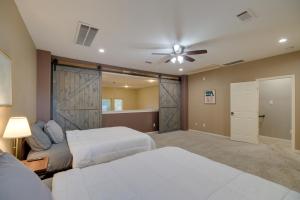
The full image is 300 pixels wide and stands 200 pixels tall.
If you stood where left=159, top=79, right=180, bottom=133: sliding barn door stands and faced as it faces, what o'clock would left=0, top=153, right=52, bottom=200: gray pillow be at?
The gray pillow is roughly at 2 o'clock from the sliding barn door.

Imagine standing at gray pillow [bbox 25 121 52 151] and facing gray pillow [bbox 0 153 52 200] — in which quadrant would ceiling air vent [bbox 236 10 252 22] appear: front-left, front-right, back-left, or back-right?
front-left

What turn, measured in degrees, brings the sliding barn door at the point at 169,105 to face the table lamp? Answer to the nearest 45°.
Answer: approximately 45° to its right

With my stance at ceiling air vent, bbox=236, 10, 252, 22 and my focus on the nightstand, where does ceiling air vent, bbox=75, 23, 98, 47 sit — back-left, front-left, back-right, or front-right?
front-right

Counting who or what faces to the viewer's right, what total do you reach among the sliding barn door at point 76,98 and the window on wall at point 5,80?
1

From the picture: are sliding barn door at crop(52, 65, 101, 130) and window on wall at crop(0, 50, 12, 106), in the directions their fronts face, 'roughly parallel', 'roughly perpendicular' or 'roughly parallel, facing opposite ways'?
roughly perpendicular

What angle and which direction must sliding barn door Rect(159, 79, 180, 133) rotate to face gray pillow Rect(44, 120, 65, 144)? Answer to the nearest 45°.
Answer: approximately 90° to its right

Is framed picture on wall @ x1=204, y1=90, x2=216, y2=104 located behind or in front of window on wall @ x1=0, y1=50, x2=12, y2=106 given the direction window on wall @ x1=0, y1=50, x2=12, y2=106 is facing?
in front

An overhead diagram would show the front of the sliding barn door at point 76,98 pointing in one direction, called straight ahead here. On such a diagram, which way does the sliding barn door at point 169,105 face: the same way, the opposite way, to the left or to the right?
the same way

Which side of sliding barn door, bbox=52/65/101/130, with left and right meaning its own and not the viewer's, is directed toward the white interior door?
left

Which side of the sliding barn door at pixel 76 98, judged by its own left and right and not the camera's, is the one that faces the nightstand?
front

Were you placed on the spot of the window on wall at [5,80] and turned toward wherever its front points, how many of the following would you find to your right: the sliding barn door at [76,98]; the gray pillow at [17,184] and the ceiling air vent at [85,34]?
1

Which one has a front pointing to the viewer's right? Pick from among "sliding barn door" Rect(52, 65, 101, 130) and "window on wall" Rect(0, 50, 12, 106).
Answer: the window on wall

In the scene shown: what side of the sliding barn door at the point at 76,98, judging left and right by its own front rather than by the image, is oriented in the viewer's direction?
front

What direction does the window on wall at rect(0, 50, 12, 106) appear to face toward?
to the viewer's right

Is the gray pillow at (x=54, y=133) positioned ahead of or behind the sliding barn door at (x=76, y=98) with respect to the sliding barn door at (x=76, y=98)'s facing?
ahead
